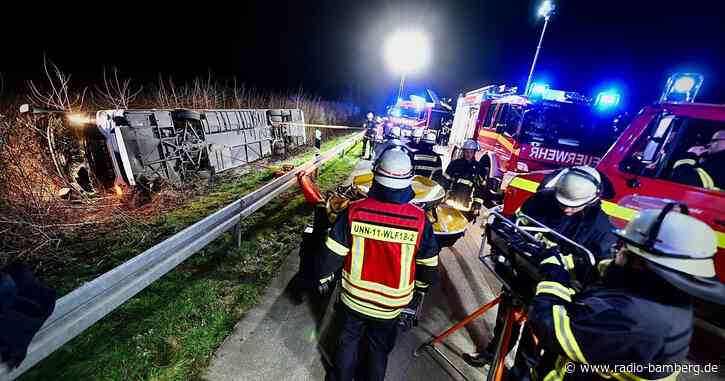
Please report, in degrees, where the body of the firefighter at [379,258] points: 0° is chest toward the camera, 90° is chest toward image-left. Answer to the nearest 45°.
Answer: approximately 180°

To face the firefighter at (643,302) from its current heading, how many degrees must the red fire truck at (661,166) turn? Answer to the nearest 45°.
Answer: approximately 135° to its left

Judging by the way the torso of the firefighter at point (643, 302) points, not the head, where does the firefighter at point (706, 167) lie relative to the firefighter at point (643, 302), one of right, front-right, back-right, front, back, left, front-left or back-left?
front-right

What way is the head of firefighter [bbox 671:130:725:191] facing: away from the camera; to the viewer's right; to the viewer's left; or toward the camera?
to the viewer's left

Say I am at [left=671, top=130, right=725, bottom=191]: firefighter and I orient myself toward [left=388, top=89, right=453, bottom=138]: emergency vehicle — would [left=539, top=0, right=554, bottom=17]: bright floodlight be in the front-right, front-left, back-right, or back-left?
front-right

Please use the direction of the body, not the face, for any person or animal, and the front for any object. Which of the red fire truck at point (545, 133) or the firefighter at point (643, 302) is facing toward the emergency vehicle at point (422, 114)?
the firefighter

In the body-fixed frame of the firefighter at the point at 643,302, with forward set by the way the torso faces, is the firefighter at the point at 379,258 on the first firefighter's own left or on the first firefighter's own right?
on the first firefighter's own left

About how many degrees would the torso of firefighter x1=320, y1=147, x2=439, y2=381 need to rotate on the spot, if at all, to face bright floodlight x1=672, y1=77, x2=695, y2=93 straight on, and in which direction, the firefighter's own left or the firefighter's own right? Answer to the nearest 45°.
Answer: approximately 45° to the firefighter's own right

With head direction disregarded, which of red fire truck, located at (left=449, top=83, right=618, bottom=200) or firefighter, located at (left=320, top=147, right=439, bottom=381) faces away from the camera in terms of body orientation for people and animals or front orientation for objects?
the firefighter

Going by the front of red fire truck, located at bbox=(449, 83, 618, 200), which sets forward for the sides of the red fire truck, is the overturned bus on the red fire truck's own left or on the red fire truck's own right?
on the red fire truck's own right

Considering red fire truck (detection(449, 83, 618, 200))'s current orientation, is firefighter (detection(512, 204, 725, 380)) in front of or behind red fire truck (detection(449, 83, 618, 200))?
in front

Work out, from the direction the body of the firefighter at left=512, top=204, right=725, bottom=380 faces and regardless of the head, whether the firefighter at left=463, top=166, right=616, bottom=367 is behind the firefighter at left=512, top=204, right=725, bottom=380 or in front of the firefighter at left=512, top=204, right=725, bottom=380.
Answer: in front

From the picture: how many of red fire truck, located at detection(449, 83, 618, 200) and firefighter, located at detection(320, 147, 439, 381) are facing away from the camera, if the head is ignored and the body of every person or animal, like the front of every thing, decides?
1

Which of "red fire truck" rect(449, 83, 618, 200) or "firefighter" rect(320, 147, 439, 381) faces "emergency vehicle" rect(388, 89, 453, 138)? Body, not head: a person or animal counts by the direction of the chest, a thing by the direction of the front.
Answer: the firefighter

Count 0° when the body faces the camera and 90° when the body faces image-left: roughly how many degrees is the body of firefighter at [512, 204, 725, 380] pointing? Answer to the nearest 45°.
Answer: approximately 135°
